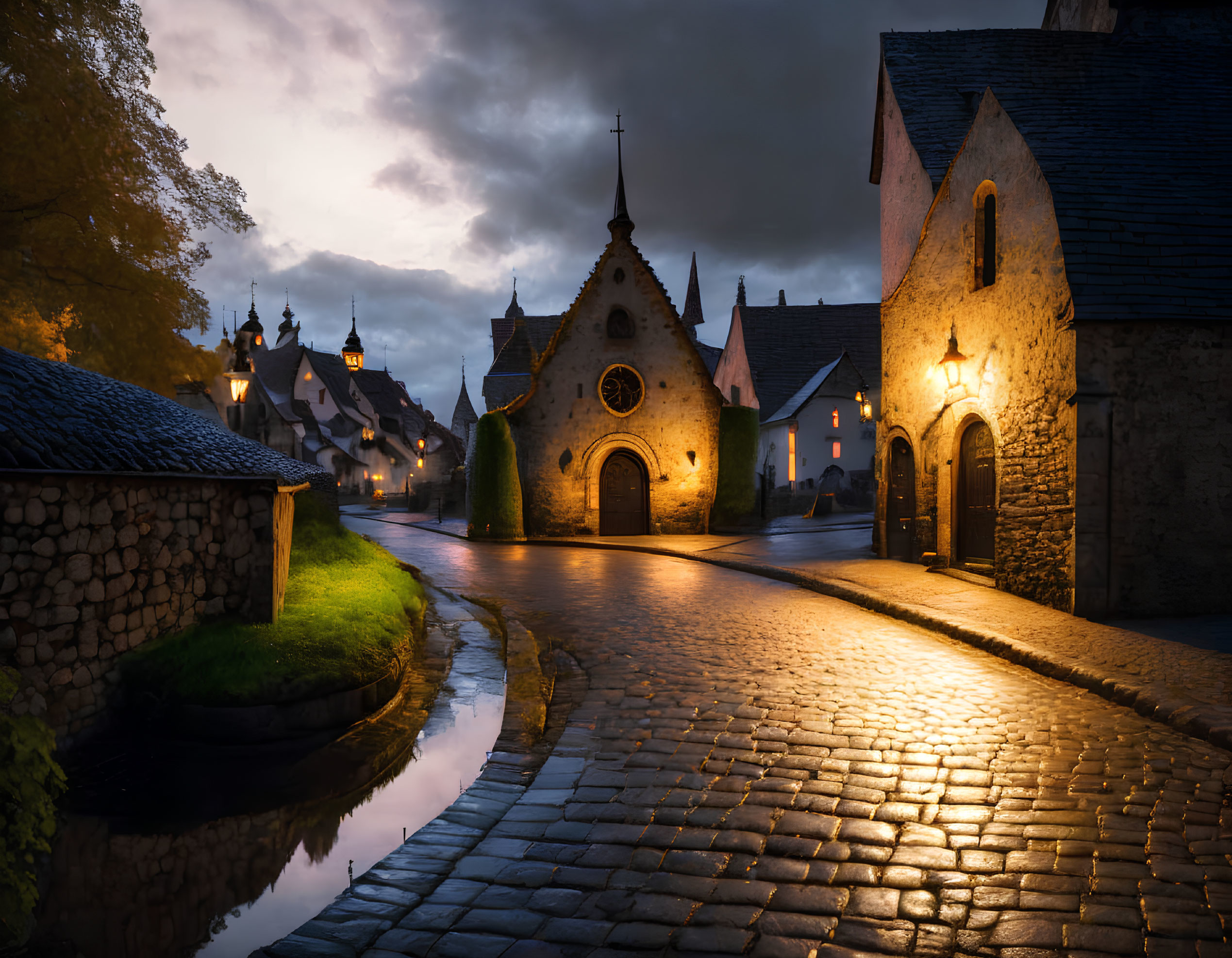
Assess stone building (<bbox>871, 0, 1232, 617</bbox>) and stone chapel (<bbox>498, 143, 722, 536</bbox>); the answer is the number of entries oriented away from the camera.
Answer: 0

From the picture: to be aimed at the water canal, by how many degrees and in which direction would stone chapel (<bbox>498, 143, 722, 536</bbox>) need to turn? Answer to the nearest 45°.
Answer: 0° — it already faces it

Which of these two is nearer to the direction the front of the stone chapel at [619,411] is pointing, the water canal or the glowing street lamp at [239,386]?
the water canal

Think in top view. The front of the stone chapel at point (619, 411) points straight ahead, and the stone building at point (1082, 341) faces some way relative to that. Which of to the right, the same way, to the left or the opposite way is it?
to the right

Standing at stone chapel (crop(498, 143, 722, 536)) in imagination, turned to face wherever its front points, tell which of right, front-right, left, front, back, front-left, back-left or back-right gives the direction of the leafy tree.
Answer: front-right

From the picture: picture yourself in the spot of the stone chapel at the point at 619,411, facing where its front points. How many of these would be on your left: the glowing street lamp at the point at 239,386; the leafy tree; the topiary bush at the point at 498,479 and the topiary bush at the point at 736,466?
1

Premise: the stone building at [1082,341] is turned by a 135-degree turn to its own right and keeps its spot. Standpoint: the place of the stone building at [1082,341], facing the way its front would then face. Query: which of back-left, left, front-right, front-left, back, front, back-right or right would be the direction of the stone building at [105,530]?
back-left

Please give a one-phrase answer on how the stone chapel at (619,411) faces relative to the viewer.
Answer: facing the viewer

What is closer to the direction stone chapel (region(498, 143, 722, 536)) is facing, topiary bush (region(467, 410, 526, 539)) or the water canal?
the water canal

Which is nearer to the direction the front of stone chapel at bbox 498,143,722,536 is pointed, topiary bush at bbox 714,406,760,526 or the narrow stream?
the narrow stream

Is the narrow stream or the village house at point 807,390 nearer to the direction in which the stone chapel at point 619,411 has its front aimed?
the narrow stream

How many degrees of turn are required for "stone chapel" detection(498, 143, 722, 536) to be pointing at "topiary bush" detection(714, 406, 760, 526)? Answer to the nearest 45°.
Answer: approximately 90° to its left

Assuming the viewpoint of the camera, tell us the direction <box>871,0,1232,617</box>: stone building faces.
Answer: facing the viewer and to the left of the viewer

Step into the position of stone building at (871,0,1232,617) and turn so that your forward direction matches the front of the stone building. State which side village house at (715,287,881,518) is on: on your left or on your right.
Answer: on your right

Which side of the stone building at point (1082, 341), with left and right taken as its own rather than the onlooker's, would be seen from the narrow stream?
front

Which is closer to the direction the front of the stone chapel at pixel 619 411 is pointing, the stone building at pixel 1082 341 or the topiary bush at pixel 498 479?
the stone building

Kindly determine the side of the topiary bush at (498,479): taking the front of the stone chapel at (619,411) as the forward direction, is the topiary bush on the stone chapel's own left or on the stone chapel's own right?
on the stone chapel's own right
